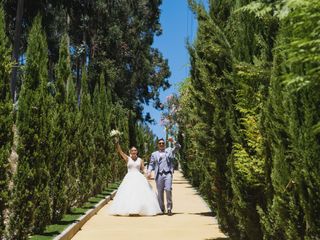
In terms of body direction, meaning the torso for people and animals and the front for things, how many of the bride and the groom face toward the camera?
2

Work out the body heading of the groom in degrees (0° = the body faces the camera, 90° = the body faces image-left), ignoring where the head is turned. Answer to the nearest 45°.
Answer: approximately 0°

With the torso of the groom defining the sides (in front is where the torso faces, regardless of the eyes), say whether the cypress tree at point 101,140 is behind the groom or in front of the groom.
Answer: behind

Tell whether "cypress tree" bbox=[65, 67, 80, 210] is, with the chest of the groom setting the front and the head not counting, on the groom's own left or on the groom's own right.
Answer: on the groom's own right

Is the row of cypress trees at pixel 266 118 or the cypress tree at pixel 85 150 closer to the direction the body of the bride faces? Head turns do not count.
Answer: the row of cypress trees
